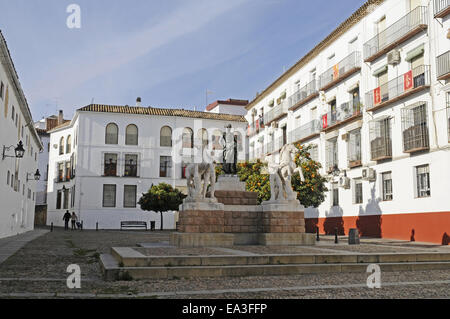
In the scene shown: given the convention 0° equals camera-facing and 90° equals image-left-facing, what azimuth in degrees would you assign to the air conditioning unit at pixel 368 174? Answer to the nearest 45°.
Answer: approximately 45°

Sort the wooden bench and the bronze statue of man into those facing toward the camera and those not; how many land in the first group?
2

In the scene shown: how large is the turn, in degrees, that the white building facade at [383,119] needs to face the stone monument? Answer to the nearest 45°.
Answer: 0° — it already faces it

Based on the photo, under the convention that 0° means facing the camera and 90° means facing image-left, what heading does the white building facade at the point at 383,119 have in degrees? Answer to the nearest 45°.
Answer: approximately 45°

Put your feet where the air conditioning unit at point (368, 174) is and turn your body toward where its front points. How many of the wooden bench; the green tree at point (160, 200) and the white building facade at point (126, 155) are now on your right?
3

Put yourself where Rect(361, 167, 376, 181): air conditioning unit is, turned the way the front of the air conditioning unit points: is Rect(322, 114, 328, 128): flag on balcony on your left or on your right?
on your right

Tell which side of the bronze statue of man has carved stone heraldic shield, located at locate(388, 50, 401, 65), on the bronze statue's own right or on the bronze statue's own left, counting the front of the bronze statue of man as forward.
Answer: on the bronze statue's own left

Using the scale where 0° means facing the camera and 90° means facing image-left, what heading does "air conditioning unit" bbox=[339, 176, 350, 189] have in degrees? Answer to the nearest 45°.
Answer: approximately 45°

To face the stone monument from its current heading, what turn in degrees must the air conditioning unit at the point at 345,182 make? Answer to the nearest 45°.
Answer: approximately 45° to its left

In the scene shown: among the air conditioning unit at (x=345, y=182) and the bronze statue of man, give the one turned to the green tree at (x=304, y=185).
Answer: the air conditioning unit

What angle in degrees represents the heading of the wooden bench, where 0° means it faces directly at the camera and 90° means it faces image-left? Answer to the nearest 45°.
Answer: approximately 0°

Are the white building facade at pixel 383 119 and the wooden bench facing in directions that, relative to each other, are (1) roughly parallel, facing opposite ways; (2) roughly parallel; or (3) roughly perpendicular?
roughly perpendicular
